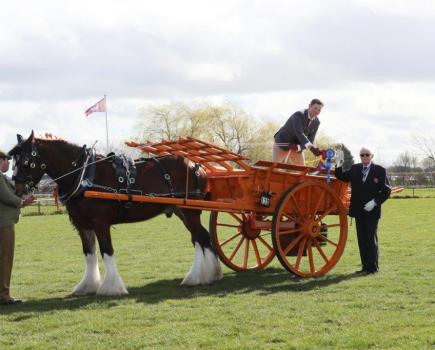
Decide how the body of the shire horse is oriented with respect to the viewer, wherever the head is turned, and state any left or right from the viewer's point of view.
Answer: facing to the left of the viewer

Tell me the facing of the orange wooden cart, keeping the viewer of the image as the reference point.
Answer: facing the viewer and to the left of the viewer

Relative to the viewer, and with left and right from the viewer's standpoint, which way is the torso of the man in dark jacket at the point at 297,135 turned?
facing the viewer and to the right of the viewer

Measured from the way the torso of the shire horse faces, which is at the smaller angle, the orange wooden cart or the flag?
the flag

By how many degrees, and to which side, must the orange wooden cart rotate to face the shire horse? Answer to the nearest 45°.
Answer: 0° — it already faces it

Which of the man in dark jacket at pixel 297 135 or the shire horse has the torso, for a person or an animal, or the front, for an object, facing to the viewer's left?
the shire horse

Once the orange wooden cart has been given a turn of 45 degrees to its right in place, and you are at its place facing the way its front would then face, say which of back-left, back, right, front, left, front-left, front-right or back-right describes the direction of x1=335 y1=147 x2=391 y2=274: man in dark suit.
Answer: back

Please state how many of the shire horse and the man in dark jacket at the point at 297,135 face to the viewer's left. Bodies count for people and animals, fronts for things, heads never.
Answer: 1

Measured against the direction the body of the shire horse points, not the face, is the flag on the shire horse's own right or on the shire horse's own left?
on the shire horse's own right

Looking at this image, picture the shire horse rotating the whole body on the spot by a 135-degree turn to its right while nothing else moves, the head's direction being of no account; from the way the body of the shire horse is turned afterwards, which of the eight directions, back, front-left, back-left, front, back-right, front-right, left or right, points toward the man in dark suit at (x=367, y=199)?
front-right

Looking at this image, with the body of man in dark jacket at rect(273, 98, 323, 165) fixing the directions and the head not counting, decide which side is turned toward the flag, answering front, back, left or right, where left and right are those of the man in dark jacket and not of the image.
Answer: back
